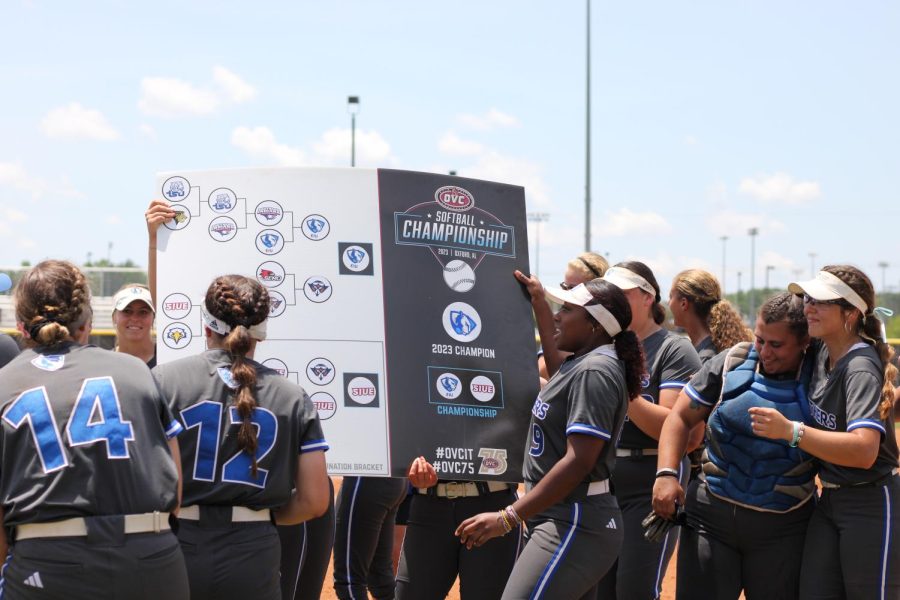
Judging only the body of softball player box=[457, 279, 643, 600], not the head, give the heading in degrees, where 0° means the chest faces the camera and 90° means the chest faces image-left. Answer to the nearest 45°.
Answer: approximately 90°

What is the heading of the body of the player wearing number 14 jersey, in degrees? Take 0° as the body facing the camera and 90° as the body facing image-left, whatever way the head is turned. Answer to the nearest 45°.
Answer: approximately 180°

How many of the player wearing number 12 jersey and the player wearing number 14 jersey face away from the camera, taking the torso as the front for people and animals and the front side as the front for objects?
2

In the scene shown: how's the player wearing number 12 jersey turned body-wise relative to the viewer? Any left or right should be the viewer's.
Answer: facing away from the viewer

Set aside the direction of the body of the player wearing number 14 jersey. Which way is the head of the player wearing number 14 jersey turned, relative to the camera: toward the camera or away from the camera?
away from the camera
